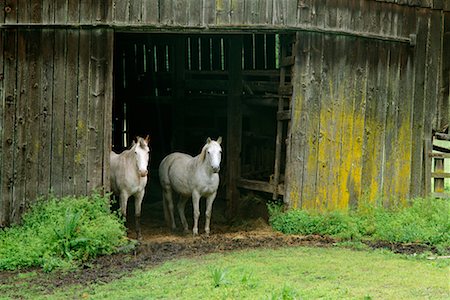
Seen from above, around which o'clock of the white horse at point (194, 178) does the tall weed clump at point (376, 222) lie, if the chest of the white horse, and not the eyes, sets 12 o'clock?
The tall weed clump is roughly at 11 o'clock from the white horse.

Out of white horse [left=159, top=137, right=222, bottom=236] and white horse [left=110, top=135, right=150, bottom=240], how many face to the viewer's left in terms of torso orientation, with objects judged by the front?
0

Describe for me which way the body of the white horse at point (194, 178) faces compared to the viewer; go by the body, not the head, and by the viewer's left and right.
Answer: facing the viewer and to the right of the viewer

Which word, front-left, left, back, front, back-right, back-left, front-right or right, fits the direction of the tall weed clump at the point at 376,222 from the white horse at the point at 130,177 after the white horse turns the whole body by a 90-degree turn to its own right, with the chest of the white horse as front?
back-left

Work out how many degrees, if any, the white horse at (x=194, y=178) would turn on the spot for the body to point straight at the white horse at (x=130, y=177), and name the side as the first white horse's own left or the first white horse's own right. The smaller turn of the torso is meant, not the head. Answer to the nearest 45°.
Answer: approximately 90° to the first white horse's own right

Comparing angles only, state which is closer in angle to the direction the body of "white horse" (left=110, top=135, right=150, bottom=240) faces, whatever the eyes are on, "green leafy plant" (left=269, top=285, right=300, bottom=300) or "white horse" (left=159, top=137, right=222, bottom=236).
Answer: the green leafy plant

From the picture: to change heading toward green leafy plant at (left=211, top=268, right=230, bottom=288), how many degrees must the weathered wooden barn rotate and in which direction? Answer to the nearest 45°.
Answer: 0° — it already faces it

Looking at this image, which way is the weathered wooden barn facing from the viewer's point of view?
toward the camera

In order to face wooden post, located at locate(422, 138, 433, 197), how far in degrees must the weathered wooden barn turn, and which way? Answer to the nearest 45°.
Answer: approximately 90° to its left

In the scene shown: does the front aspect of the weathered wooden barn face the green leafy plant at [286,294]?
yes

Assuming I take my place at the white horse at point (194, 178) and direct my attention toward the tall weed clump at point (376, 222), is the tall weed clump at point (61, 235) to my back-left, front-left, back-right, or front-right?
back-right

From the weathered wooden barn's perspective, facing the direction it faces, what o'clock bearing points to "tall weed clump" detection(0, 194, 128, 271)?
The tall weed clump is roughly at 2 o'clock from the weathered wooden barn.
